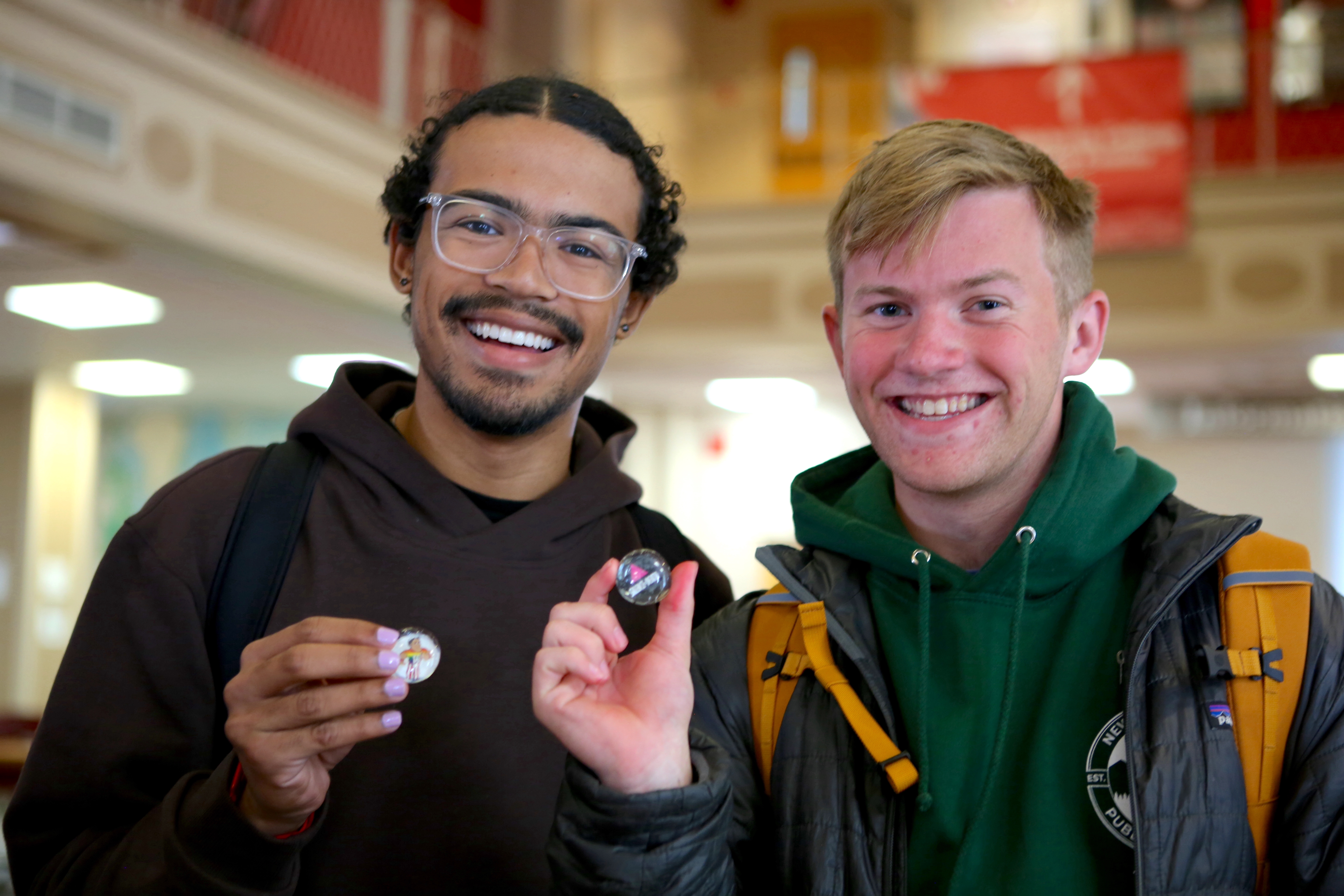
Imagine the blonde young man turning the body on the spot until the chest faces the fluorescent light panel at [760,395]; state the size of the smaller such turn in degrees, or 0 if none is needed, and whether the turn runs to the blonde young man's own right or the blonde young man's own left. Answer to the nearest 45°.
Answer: approximately 180°

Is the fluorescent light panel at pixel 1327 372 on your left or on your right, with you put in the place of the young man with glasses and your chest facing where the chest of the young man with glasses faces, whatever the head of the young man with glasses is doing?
on your left

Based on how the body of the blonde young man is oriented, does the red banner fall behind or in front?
behind

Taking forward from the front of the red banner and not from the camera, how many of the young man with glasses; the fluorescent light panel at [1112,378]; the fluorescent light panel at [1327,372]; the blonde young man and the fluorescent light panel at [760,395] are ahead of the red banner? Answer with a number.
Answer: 2

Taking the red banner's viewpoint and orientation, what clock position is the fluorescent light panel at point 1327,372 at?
The fluorescent light panel is roughly at 7 o'clock from the red banner.

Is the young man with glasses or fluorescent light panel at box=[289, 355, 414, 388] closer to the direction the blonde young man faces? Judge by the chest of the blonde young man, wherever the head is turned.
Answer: the young man with glasses

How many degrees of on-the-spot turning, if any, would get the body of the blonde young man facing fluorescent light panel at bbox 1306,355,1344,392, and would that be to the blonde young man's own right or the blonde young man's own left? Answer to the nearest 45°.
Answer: approximately 180°

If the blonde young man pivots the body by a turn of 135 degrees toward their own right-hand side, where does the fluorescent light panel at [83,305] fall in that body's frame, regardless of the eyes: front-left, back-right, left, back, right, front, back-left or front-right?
front

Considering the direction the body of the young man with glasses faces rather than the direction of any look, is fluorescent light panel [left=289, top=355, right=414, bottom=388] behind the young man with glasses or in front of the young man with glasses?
behind
